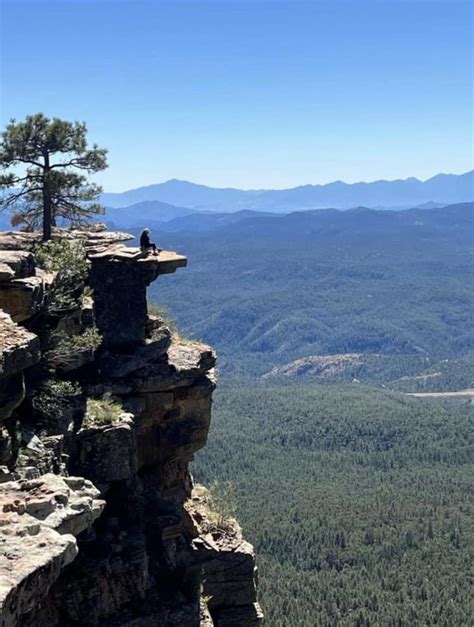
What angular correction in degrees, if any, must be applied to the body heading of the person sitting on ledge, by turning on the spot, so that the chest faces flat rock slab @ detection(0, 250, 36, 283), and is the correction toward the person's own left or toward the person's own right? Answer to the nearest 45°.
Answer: approximately 135° to the person's own right

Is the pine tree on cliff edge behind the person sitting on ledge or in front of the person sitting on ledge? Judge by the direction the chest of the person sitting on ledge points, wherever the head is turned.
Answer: behind

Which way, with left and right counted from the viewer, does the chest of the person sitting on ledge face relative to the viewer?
facing to the right of the viewer

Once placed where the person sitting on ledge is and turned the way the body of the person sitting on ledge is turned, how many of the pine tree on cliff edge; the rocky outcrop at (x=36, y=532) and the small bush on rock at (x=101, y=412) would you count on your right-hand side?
2

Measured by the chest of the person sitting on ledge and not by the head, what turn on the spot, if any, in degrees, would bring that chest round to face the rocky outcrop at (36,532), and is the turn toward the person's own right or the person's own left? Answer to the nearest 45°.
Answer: approximately 90° to the person's own right

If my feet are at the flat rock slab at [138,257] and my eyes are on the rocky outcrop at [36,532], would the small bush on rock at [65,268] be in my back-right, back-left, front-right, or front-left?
front-right

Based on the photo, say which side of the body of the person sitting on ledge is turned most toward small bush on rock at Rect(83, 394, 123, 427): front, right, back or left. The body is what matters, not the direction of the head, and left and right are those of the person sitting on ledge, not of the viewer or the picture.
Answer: right

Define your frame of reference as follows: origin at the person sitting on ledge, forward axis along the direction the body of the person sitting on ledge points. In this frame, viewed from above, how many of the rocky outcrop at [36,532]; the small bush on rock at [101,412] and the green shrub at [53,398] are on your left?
0
